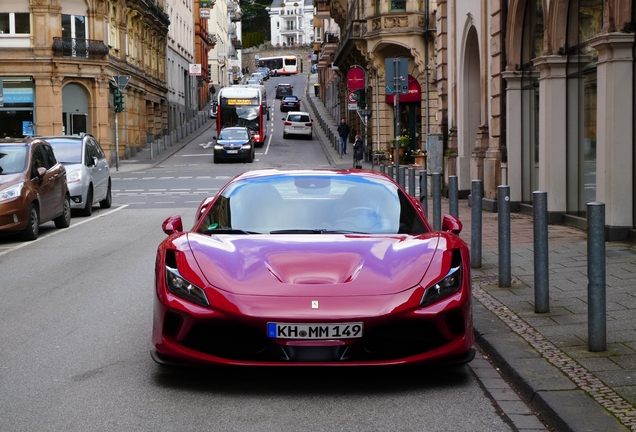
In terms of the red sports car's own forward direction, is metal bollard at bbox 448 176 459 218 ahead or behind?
behind

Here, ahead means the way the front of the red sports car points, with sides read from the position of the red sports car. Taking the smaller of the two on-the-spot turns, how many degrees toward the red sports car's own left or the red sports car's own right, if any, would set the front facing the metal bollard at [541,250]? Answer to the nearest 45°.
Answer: approximately 135° to the red sports car's own left

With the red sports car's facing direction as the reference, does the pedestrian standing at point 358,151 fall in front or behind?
behind

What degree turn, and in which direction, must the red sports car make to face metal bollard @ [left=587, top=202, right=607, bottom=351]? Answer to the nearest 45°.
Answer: approximately 90° to its left

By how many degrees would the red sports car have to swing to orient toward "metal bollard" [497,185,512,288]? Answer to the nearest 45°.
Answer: approximately 135° to its left

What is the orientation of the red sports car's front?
toward the camera

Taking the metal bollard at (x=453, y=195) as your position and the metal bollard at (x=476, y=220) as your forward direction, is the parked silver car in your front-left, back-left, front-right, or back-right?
back-right

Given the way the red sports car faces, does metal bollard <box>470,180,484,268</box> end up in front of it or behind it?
behind
